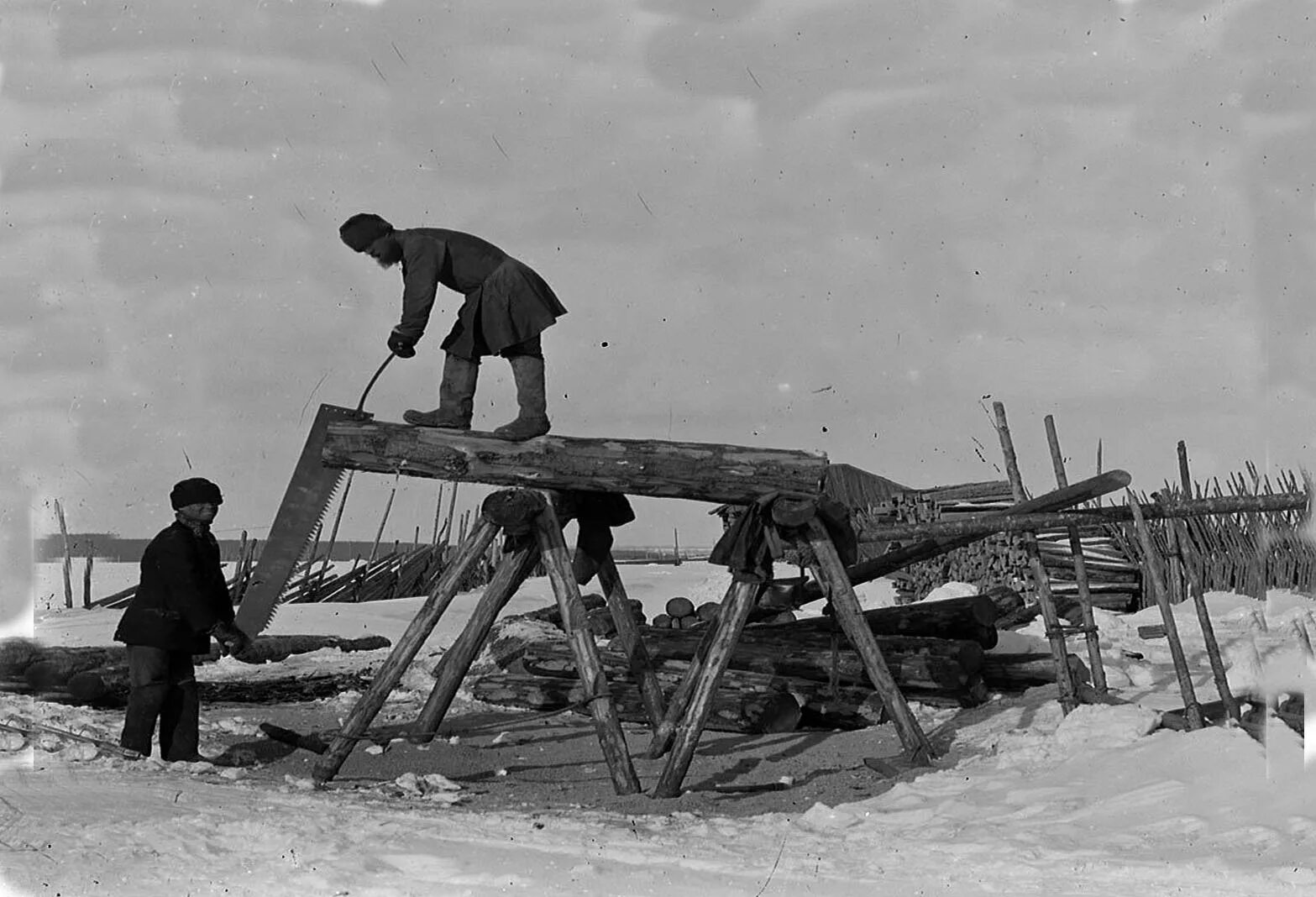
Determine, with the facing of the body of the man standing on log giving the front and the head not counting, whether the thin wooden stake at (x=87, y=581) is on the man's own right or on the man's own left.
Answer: on the man's own right

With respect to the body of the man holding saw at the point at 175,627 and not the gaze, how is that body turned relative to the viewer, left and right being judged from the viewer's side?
facing the viewer and to the right of the viewer

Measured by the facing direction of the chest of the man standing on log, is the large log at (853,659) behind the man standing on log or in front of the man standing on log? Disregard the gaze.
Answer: behind

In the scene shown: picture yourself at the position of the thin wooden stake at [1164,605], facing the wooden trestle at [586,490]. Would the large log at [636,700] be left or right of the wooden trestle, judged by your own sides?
right

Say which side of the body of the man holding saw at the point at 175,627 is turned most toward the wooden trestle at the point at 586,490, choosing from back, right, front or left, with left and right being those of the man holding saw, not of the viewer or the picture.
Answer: front

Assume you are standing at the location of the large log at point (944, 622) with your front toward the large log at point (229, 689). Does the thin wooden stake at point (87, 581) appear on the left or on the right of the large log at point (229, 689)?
right

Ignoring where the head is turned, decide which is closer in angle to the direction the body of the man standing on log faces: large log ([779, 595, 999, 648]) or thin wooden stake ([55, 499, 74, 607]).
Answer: the thin wooden stake

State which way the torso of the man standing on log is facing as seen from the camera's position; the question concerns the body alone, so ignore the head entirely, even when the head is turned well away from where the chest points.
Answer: to the viewer's left

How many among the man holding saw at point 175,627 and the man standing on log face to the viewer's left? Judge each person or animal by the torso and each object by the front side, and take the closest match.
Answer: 1

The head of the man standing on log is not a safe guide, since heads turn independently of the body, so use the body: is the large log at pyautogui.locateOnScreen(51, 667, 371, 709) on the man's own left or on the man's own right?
on the man's own right

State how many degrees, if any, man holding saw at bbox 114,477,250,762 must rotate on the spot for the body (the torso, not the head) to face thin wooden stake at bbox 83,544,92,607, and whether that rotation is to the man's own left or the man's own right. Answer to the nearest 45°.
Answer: approximately 135° to the man's own left

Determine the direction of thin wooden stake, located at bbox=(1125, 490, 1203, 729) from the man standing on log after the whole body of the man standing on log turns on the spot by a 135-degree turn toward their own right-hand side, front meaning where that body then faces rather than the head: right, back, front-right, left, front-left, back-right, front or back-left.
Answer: front-right

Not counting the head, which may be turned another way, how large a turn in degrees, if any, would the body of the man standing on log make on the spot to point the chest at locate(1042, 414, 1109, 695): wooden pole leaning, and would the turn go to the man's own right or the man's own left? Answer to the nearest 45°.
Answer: approximately 180°

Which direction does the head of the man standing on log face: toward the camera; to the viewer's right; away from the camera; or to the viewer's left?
to the viewer's left
